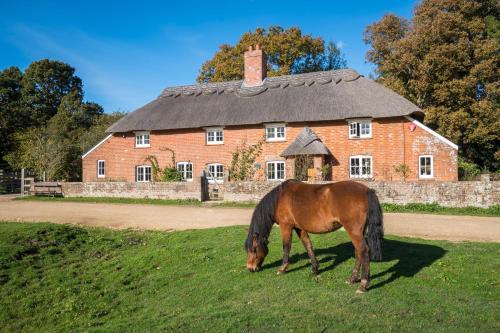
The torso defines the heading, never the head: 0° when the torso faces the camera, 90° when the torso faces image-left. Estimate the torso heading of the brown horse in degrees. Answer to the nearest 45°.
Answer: approximately 90°

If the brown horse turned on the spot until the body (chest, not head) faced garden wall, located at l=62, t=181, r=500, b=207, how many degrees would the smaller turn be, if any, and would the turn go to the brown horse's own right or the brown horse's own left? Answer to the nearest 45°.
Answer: approximately 90° to the brown horse's own right

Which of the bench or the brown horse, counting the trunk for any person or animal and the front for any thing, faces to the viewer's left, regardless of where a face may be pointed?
the brown horse

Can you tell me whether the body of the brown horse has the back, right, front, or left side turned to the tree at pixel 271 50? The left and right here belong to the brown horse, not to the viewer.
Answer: right

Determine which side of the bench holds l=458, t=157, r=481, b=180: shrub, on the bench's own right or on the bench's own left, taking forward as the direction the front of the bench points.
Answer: on the bench's own left

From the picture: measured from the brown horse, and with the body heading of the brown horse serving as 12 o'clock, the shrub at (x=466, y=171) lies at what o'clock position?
The shrub is roughly at 4 o'clock from the brown horse.

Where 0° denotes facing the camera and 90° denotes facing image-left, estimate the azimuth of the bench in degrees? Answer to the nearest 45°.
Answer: approximately 0°

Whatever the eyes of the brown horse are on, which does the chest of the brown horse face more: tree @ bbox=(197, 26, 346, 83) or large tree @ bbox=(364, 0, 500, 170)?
the tree

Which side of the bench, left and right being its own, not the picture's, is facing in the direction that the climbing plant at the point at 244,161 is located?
left

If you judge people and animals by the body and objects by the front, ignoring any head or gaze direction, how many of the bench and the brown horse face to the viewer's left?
1

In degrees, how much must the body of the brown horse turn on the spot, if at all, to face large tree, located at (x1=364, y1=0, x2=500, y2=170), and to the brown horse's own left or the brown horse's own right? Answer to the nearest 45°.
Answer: approximately 135° to the brown horse's own right

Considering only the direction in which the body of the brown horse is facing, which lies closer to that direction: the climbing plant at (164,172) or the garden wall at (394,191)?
the climbing plant
